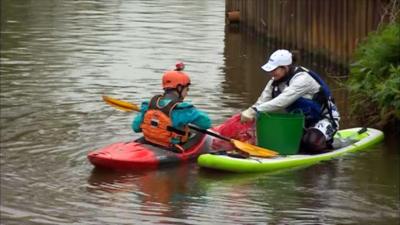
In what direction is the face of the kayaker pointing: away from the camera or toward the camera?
away from the camera

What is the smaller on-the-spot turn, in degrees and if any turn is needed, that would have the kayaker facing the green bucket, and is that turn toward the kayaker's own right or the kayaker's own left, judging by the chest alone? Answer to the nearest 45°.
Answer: approximately 45° to the kayaker's own right

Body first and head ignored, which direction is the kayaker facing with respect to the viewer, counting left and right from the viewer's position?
facing away from the viewer and to the right of the viewer

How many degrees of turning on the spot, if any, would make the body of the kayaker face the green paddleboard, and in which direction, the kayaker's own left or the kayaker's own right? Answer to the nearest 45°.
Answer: approximately 45° to the kayaker's own right
